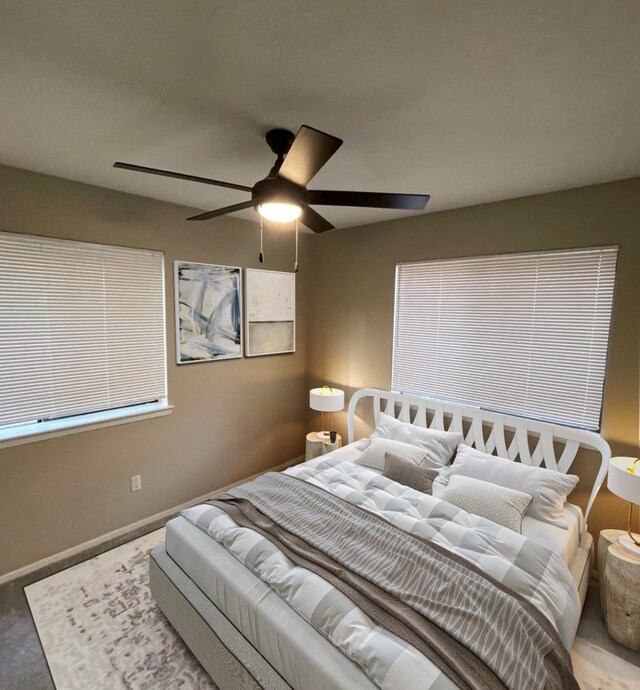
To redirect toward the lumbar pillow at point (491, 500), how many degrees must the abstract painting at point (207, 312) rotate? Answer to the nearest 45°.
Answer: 0° — it already faces it

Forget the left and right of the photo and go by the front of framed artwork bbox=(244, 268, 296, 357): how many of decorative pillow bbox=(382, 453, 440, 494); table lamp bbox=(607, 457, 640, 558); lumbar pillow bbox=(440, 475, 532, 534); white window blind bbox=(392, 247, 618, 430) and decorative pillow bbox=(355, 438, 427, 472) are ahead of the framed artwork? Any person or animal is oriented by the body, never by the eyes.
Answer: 5

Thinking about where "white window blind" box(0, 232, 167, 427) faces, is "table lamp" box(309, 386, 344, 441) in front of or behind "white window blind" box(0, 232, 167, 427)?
in front

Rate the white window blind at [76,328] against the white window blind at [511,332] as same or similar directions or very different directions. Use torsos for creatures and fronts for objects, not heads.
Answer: very different directions

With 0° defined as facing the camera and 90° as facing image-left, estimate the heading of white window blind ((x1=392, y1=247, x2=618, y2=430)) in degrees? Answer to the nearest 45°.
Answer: approximately 45°

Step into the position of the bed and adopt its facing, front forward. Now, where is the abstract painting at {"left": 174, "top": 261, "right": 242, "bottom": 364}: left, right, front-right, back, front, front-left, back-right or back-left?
right

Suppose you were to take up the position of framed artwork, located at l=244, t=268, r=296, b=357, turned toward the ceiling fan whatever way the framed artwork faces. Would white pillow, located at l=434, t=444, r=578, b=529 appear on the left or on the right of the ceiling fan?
left

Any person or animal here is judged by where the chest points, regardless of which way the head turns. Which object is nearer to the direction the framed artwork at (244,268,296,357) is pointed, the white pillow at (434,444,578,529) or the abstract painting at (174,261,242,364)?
the white pillow

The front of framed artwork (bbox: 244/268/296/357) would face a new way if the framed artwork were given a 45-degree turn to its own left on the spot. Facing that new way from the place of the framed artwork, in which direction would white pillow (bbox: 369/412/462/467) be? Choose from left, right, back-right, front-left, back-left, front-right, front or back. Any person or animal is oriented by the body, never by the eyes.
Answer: front-right

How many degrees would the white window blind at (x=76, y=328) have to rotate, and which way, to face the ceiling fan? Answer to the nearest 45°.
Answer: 0° — it already faces it

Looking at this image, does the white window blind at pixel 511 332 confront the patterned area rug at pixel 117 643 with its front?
yes

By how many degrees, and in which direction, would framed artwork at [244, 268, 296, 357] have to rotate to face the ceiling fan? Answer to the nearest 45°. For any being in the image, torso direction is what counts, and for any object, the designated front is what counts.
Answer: approximately 45° to its right

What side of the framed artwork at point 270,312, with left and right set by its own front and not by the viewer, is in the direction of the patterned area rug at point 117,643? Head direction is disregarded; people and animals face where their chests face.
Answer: right

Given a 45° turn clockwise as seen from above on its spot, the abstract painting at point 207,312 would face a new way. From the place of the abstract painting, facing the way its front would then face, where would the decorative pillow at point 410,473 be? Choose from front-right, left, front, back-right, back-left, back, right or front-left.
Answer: front-left

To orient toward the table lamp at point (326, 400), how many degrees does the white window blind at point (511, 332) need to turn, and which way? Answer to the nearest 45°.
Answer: approximately 45° to its right
